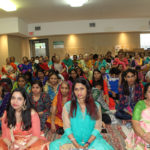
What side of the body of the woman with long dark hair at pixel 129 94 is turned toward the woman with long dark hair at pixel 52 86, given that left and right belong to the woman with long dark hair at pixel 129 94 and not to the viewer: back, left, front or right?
right

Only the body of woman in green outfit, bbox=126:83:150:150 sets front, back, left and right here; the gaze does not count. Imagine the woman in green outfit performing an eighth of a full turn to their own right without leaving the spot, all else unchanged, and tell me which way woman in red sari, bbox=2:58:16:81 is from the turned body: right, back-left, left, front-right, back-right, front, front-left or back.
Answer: right

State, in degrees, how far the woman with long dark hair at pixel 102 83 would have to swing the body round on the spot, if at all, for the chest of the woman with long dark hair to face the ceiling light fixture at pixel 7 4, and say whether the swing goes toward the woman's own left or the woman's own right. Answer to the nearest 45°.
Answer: approximately 135° to the woman's own right

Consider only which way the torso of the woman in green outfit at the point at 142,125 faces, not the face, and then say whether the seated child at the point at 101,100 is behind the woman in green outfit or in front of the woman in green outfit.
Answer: behind

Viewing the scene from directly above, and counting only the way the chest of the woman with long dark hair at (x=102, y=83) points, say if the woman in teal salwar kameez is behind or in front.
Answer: in front

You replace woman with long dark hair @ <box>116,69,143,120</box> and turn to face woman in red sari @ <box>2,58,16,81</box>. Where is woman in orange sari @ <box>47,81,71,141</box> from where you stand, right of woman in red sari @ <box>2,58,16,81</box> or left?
left
